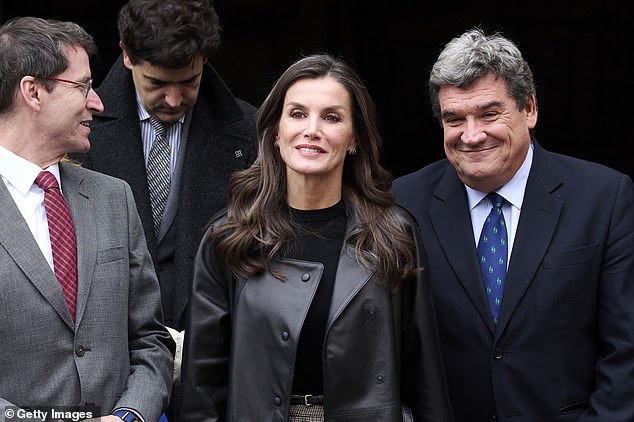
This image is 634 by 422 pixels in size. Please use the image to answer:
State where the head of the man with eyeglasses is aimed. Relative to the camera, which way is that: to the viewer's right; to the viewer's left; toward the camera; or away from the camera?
to the viewer's right

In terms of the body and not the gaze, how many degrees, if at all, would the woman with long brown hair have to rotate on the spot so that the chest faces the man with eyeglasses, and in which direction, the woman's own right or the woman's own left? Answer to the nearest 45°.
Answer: approximately 90° to the woman's own right

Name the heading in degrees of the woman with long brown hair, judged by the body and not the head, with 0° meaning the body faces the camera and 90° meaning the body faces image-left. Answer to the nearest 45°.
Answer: approximately 0°

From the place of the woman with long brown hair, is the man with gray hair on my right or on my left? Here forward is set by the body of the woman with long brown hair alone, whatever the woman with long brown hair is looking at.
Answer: on my left
